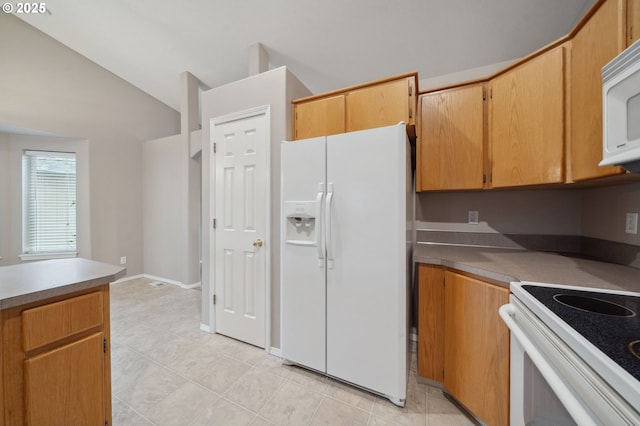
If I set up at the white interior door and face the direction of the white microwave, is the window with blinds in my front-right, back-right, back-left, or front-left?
back-right

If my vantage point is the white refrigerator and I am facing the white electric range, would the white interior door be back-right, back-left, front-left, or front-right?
back-right

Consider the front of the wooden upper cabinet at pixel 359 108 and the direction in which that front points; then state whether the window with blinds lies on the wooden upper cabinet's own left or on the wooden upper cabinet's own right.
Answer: on the wooden upper cabinet's own right

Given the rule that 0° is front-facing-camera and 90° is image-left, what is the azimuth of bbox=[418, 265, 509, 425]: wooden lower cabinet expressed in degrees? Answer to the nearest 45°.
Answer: approximately 45°

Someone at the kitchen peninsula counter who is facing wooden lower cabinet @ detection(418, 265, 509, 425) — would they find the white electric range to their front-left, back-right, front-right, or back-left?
front-right

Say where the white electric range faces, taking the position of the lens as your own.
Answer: facing to the left of the viewer

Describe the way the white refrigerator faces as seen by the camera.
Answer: facing the viewer and to the left of the viewer

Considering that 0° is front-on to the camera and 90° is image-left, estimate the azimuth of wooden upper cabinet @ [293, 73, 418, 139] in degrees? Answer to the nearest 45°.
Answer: approximately 45°

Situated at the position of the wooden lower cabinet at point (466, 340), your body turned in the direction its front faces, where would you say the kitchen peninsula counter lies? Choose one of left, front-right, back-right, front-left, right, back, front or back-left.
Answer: front

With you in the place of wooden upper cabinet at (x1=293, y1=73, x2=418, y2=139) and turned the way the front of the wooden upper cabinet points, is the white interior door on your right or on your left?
on your right

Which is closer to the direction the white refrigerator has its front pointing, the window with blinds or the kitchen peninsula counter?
the kitchen peninsula counter

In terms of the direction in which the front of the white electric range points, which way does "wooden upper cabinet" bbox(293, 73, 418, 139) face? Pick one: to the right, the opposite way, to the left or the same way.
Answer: to the left
